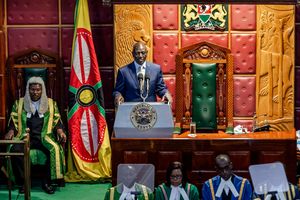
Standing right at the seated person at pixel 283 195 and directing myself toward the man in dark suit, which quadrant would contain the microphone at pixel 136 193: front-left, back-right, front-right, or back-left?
front-left

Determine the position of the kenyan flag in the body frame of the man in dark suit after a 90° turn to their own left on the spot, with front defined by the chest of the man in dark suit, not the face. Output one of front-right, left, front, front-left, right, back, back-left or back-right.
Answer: back-left

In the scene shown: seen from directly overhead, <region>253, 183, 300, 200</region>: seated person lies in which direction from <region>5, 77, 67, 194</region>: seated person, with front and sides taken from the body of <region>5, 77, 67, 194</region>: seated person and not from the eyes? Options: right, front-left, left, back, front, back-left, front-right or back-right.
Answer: front-left

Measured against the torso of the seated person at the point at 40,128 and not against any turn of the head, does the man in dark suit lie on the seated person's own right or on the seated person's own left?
on the seated person's own left

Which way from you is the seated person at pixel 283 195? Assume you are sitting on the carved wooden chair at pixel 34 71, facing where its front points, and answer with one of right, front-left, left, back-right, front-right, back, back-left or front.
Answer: front-left

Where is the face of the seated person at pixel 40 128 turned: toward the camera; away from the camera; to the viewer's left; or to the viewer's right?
toward the camera

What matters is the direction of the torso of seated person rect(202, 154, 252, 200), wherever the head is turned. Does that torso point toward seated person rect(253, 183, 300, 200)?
no

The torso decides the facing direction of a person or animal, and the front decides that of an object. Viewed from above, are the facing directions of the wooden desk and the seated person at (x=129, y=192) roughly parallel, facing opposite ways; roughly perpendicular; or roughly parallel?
roughly parallel

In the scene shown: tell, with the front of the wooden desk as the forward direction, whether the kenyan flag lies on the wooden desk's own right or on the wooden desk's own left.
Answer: on the wooden desk's own right

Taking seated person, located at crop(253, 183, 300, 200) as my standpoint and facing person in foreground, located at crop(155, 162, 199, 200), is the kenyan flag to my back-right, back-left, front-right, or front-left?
front-right

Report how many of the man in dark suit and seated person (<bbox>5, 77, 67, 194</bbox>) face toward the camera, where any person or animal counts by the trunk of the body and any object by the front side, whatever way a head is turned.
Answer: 2

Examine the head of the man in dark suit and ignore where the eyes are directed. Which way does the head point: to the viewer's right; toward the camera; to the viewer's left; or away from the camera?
toward the camera

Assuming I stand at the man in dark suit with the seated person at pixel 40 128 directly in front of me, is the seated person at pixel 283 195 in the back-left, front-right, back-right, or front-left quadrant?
back-left
